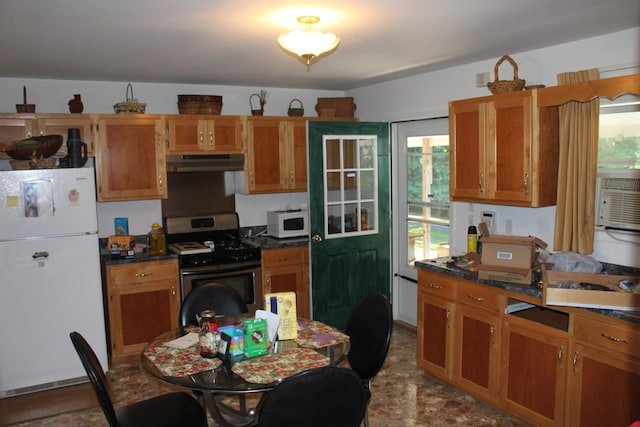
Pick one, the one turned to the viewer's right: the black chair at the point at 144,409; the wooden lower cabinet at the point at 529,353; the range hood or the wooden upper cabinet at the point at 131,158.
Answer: the black chair

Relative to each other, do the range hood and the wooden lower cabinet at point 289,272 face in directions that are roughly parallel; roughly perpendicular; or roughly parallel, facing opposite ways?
roughly parallel

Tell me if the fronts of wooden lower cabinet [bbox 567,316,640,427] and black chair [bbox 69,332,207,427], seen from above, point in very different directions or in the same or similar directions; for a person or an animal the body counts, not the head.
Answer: very different directions

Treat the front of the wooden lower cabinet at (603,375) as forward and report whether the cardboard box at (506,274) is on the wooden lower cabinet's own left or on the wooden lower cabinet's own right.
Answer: on the wooden lower cabinet's own right

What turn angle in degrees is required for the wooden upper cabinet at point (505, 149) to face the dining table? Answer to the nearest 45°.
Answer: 0° — it already faces it

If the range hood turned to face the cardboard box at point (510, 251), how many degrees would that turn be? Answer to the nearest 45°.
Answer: approximately 45° to its left

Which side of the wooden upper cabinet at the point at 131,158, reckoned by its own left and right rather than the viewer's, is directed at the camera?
front

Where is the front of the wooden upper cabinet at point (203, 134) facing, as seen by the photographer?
facing the viewer

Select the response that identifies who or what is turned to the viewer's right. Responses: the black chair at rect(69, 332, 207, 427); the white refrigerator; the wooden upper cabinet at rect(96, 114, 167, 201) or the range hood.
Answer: the black chair

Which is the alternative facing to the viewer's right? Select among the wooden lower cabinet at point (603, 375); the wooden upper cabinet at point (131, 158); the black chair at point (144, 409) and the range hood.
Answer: the black chair

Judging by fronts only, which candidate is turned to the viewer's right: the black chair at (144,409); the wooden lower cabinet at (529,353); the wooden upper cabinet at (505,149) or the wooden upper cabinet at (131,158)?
the black chair

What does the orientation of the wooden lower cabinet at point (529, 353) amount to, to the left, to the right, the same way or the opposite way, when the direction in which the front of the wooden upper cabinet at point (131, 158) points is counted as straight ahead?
to the right

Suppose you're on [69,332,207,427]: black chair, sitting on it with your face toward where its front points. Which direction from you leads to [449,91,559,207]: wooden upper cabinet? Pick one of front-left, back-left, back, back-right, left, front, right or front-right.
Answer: front

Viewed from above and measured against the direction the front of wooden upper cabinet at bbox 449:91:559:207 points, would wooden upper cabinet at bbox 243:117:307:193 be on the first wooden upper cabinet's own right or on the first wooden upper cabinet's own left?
on the first wooden upper cabinet's own right

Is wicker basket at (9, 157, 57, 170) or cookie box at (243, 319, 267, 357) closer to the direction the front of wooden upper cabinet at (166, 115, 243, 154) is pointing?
the cookie box

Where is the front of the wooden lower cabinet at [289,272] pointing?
toward the camera

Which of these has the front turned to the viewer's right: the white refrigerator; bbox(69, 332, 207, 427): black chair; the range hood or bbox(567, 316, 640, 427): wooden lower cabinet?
the black chair
